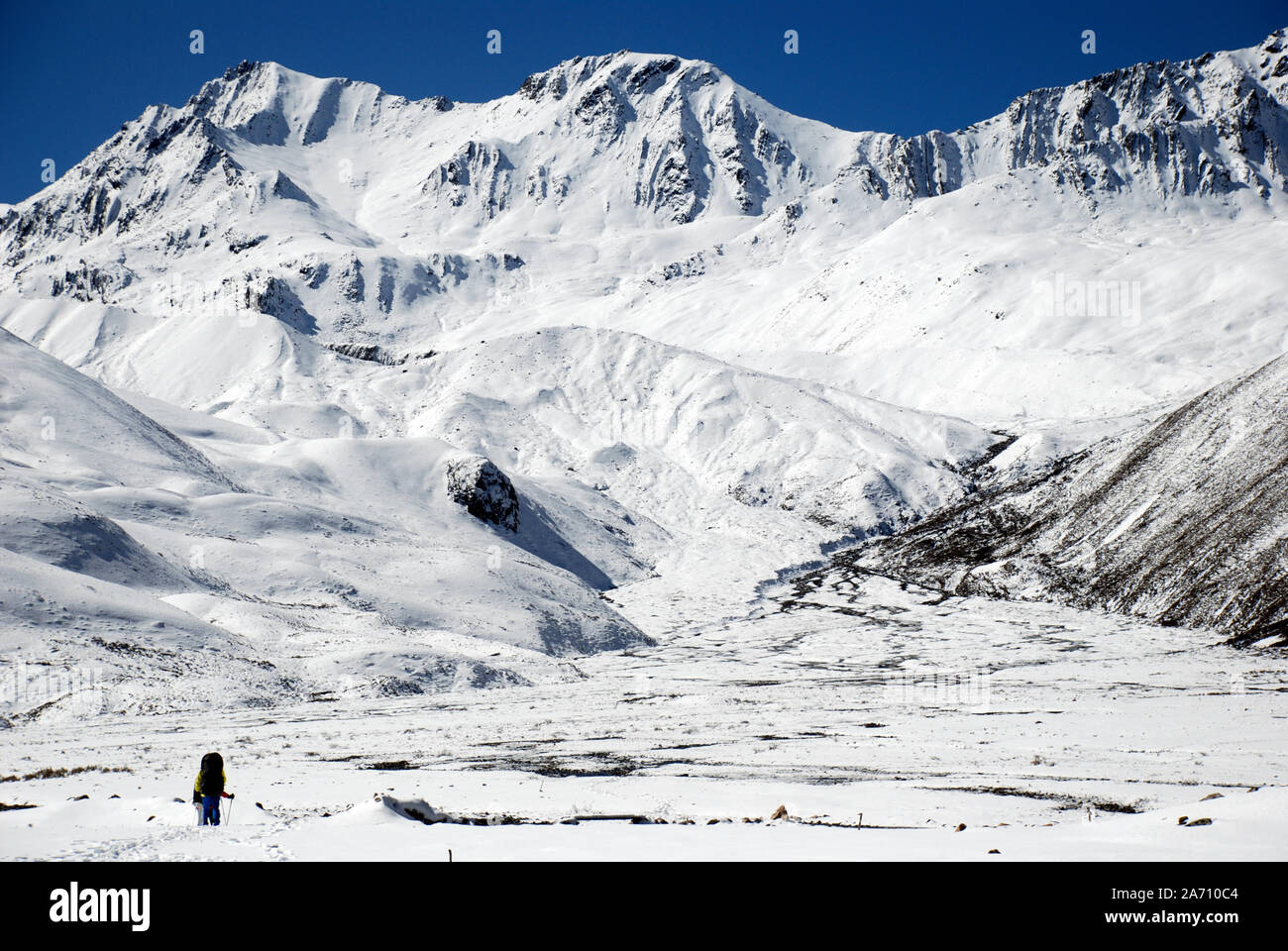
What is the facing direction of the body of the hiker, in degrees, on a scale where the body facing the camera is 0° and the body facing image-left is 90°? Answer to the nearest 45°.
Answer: approximately 180°
